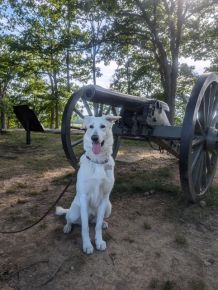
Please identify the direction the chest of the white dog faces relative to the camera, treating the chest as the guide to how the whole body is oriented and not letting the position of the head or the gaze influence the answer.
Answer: toward the camera

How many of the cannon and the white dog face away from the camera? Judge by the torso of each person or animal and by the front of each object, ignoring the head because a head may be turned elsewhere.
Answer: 0

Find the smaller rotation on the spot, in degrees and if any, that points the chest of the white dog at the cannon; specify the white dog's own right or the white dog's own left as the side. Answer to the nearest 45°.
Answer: approximately 135° to the white dog's own left

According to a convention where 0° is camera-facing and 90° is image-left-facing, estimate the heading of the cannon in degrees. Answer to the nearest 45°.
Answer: approximately 45°
